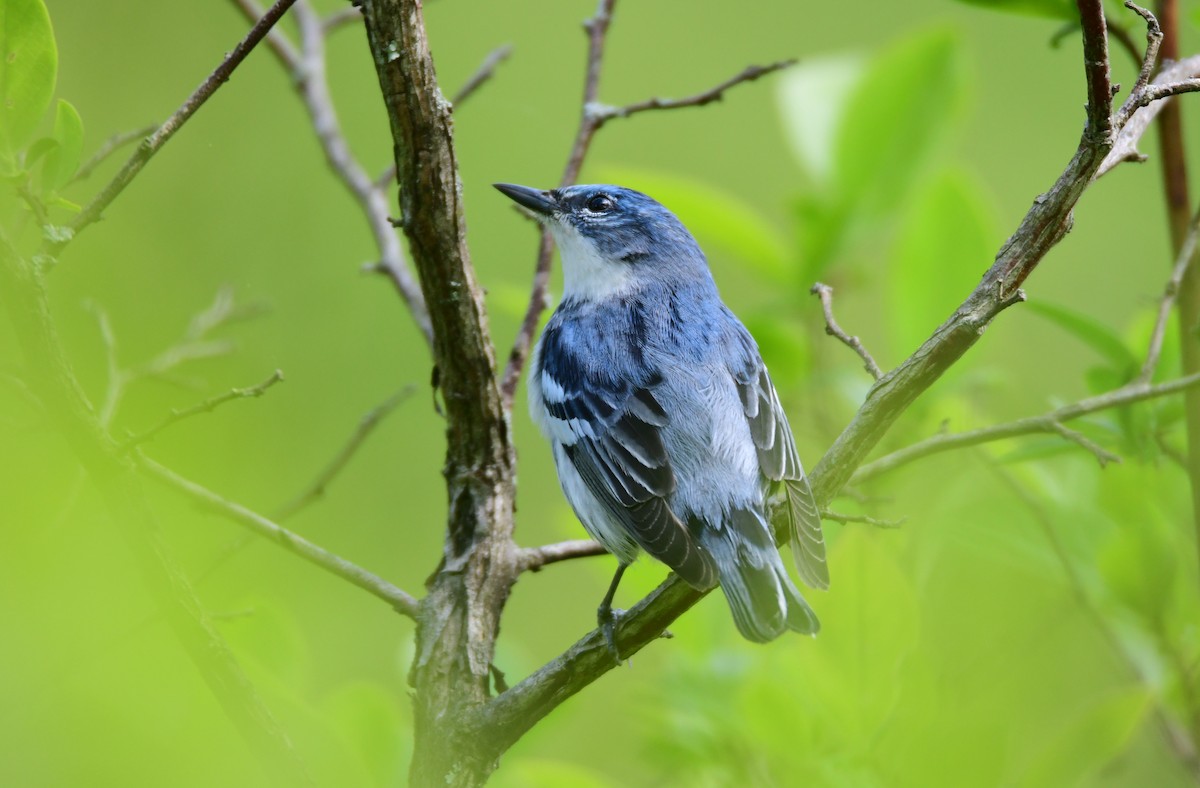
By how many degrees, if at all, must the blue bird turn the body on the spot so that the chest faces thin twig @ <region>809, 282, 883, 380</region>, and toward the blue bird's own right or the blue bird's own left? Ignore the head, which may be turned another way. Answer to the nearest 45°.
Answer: approximately 180°

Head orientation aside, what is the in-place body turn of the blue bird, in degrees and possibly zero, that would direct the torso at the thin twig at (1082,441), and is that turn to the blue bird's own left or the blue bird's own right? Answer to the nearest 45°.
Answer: approximately 90° to the blue bird's own right

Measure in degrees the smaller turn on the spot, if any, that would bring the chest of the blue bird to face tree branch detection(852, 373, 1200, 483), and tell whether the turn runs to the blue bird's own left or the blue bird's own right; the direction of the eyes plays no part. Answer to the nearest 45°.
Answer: approximately 180°

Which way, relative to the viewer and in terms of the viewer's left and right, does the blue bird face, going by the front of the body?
facing away from the viewer and to the left of the viewer

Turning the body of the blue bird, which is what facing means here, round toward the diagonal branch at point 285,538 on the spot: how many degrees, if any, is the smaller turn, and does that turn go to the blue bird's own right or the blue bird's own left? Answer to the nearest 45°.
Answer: approximately 90° to the blue bird's own left
